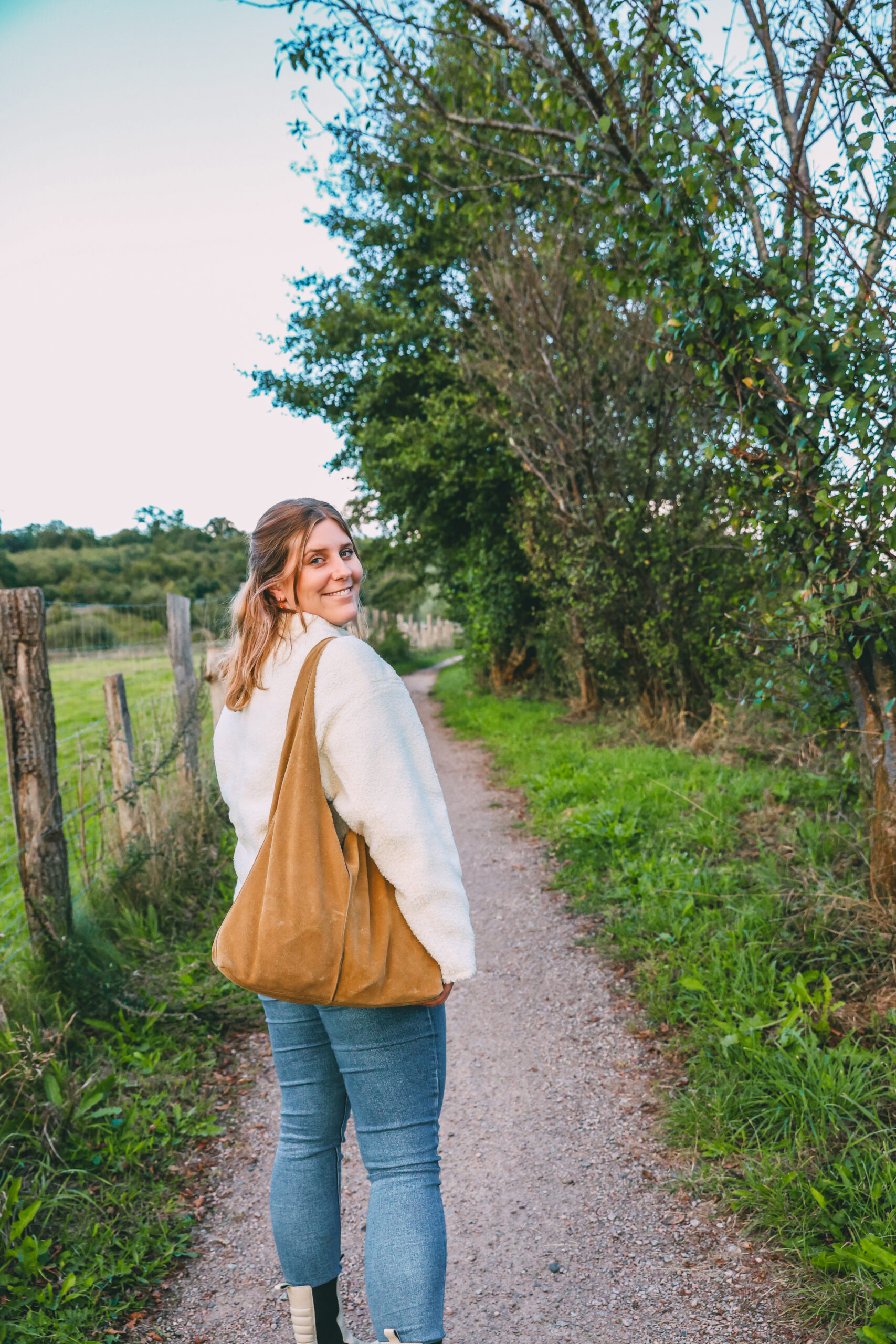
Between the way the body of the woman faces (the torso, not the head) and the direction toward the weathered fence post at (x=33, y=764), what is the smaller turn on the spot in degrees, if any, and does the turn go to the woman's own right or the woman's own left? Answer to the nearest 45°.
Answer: approximately 90° to the woman's own left

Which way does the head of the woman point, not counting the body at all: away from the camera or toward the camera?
toward the camera

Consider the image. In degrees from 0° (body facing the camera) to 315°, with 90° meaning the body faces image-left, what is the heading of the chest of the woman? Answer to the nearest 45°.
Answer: approximately 225°

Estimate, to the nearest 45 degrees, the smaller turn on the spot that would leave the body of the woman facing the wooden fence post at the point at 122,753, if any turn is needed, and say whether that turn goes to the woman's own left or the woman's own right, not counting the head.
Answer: approximately 45° to the woman's own left

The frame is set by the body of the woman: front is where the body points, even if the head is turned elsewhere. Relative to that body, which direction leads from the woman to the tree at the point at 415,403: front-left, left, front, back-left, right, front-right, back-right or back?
front-left

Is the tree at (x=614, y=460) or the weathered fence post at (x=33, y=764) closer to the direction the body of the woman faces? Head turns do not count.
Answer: the tree

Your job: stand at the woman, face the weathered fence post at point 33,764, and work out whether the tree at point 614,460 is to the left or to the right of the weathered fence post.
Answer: right

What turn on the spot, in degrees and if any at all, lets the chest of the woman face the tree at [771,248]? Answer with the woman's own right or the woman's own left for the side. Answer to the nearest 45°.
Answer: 0° — they already face it

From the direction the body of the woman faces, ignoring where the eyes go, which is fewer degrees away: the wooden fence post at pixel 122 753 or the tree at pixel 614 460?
the tree
